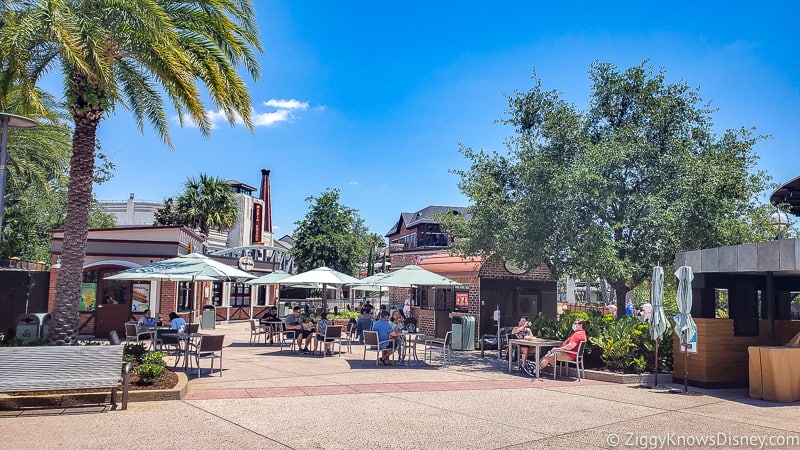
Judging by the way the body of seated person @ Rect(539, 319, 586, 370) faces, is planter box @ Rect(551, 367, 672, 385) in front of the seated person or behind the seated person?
behind

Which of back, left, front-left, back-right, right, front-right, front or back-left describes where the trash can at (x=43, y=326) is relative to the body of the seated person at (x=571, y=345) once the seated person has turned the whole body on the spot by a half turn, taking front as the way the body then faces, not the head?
back

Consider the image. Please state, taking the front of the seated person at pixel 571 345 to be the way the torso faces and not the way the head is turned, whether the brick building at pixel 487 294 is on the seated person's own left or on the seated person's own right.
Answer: on the seated person's own right

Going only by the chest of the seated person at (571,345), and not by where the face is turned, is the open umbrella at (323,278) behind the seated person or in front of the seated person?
in front

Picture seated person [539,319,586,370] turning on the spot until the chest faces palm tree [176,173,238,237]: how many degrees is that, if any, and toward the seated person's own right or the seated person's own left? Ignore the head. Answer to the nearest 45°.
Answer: approximately 45° to the seated person's own right

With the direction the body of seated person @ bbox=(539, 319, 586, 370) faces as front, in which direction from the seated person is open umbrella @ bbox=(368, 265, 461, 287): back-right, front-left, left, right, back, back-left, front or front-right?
front-right

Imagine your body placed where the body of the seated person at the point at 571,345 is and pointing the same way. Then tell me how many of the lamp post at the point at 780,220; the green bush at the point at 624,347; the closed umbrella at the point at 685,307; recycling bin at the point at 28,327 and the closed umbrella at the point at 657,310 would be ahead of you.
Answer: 1

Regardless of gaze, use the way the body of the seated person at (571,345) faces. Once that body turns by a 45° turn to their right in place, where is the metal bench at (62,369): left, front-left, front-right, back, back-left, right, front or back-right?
left

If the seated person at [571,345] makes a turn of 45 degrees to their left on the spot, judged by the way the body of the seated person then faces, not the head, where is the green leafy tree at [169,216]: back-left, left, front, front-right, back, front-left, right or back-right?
right

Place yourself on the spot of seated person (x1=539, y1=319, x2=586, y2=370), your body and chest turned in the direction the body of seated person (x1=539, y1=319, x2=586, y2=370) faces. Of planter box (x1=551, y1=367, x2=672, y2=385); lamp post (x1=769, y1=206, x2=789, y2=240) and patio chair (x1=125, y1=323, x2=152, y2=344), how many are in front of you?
1

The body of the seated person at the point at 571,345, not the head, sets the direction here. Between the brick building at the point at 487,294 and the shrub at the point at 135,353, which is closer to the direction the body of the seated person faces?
the shrub

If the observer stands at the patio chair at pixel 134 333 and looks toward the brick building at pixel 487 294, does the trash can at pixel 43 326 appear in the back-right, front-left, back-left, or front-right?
back-left

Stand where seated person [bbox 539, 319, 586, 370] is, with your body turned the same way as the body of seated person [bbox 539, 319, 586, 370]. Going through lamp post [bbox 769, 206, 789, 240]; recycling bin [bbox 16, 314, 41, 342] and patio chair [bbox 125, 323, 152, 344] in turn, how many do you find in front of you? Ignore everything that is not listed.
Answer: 2

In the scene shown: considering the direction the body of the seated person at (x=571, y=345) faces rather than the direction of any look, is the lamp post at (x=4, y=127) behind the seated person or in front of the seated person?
in front

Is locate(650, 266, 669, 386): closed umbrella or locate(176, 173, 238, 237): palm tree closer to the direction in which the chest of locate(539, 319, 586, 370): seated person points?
the palm tree

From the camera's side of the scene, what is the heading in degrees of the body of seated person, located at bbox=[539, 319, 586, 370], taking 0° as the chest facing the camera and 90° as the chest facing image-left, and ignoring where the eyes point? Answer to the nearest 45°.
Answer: approximately 90°
